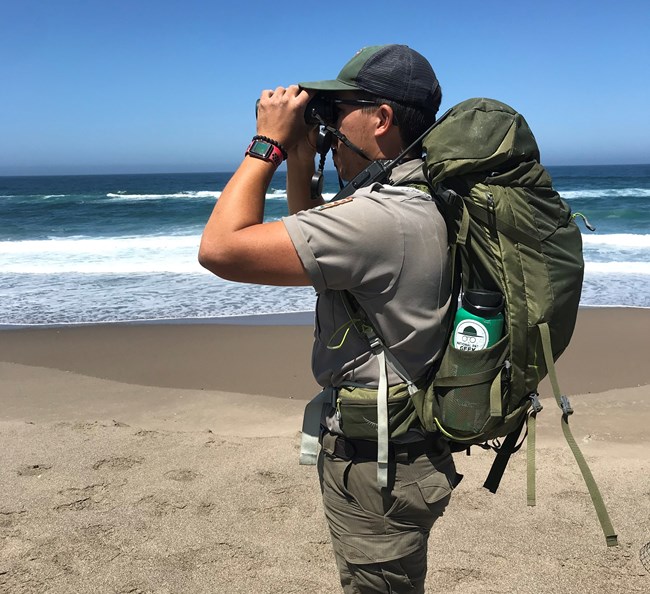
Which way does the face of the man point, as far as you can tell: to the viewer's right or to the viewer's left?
to the viewer's left

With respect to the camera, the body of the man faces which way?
to the viewer's left
